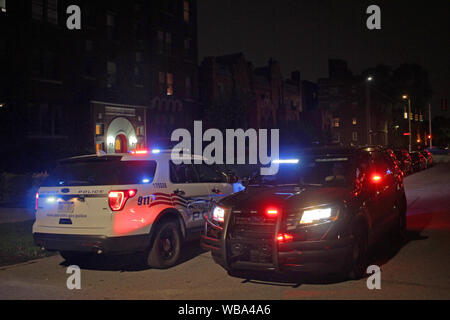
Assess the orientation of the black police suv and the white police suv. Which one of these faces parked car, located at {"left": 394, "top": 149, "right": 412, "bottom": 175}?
the white police suv

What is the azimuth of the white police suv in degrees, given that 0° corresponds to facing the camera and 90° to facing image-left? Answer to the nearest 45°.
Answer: approximately 225°

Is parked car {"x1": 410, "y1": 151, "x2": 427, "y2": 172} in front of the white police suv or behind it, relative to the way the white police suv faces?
in front

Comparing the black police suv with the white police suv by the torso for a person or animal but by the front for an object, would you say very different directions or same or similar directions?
very different directions

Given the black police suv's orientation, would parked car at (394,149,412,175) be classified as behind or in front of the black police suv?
behind

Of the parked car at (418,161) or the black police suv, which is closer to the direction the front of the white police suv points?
the parked car

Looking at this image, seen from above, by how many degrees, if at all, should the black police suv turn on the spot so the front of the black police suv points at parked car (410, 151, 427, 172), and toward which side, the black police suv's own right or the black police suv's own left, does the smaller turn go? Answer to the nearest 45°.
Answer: approximately 135° to the black police suv's own right

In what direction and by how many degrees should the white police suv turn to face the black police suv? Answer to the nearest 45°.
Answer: approximately 90° to its right

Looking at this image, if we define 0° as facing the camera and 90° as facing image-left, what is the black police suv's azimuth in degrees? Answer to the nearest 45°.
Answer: approximately 45°

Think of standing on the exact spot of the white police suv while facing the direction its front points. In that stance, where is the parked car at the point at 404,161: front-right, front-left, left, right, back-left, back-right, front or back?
front

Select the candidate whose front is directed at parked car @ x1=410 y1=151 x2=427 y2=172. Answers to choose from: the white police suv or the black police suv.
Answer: the white police suv
